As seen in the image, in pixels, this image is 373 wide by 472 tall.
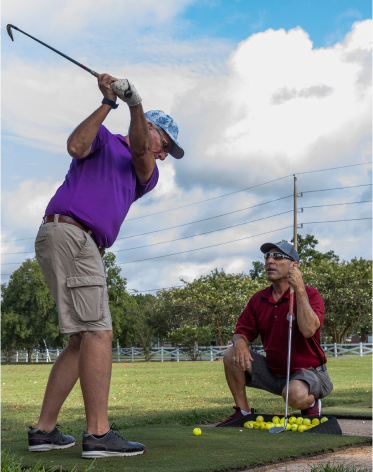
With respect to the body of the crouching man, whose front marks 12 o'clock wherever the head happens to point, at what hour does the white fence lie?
The white fence is roughly at 4 o'clock from the crouching man.

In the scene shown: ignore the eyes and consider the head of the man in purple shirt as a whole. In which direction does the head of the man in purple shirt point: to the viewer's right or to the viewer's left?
to the viewer's right

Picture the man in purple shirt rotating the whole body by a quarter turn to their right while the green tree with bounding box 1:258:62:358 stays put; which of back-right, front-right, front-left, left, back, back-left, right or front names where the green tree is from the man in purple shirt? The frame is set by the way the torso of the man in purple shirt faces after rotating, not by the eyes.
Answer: back

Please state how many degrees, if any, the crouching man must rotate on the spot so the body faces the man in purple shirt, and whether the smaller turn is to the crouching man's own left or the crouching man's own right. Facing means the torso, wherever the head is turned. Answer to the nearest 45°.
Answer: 0° — they already face them

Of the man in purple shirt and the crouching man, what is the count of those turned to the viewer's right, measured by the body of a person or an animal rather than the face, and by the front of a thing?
1

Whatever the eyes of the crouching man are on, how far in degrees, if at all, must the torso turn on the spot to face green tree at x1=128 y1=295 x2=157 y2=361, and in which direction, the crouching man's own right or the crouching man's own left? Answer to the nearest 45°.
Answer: approximately 135° to the crouching man's own right

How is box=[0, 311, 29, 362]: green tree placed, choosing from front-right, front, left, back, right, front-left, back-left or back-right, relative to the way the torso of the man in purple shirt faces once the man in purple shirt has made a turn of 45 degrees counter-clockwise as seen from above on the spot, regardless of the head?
front-left

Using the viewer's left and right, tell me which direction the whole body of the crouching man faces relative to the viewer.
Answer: facing the viewer and to the left of the viewer

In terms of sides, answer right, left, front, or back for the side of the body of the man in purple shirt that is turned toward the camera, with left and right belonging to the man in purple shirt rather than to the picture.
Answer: right

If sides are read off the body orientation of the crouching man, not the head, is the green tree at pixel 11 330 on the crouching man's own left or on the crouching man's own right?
on the crouching man's own right

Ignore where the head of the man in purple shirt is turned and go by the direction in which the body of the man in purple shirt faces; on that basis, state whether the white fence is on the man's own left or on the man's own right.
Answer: on the man's own left

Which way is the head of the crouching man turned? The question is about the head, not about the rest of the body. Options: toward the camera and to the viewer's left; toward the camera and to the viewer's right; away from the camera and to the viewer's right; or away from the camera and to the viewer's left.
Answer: toward the camera and to the viewer's left
